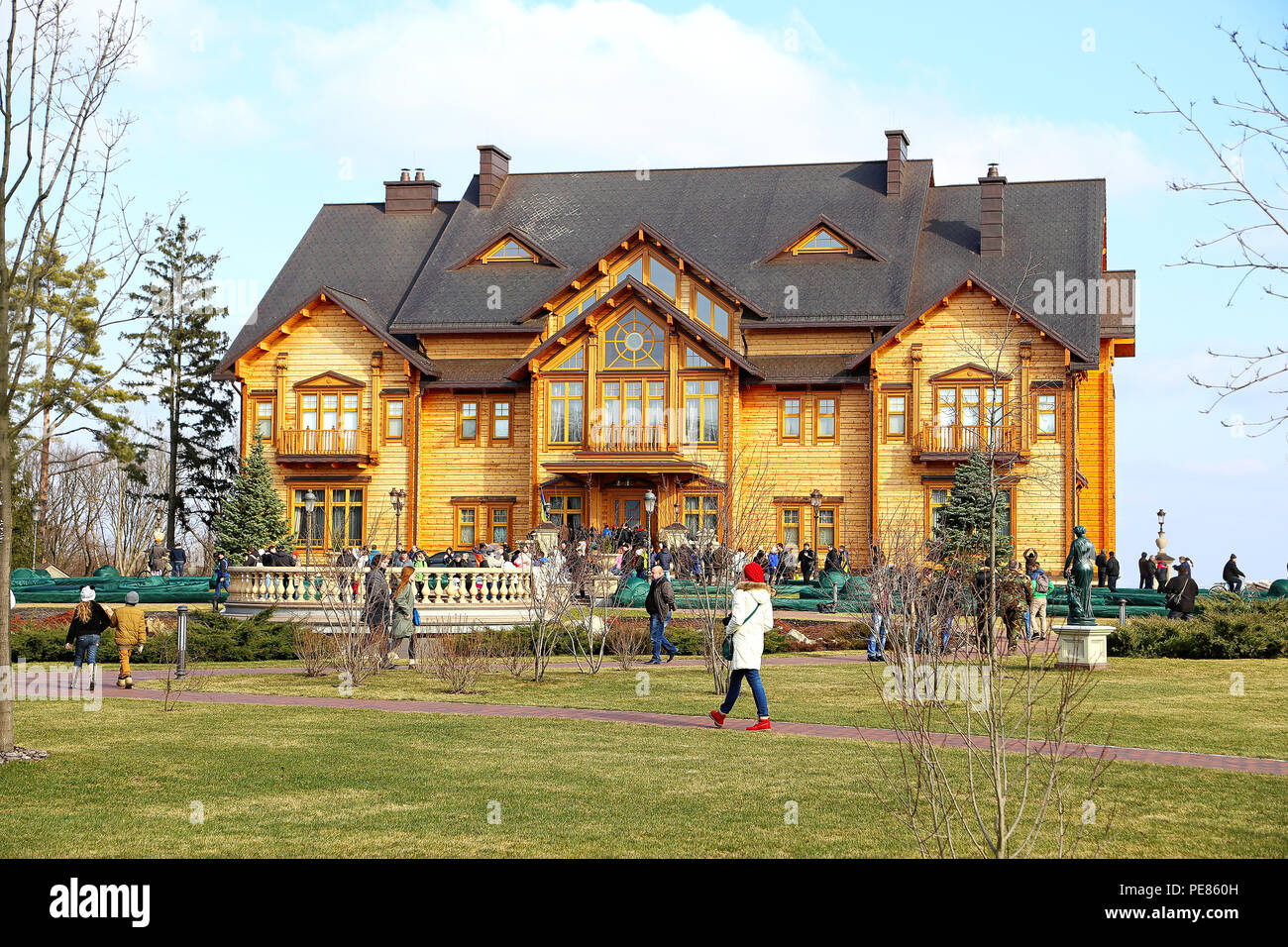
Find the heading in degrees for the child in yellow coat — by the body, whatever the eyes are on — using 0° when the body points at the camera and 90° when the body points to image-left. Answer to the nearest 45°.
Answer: approximately 180°

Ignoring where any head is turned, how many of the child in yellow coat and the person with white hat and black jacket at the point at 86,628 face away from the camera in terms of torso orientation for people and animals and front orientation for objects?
2

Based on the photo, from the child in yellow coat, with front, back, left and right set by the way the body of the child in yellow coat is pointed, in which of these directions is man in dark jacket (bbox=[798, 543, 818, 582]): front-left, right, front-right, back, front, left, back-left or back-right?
front-right

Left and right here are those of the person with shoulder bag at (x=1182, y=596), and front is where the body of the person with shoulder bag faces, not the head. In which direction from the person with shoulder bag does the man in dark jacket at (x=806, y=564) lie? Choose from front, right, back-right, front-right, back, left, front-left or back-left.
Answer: front-left

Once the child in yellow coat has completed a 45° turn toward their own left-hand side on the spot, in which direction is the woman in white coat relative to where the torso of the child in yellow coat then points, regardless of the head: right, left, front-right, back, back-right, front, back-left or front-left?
back

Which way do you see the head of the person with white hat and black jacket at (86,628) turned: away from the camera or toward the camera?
away from the camera

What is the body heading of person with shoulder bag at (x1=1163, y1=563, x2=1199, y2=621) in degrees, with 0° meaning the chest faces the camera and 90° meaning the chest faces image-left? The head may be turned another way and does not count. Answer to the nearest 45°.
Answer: approximately 180°

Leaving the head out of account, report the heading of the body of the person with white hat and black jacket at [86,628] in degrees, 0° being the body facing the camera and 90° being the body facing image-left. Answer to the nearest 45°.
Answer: approximately 180°

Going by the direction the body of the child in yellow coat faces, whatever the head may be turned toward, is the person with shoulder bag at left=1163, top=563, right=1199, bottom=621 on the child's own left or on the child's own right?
on the child's own right

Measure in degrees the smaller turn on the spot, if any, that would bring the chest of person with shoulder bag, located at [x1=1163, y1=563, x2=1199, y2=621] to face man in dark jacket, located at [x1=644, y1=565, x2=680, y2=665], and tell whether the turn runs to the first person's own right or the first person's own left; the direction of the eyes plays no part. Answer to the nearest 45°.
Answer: approximately 135° to the first person's own left

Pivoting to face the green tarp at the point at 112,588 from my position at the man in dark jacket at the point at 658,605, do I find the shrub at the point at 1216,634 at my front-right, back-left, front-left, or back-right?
back-right

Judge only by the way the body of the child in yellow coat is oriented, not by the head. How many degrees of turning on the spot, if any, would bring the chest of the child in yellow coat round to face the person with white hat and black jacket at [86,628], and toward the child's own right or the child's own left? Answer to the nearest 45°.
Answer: approximately 45° to the child's own left
